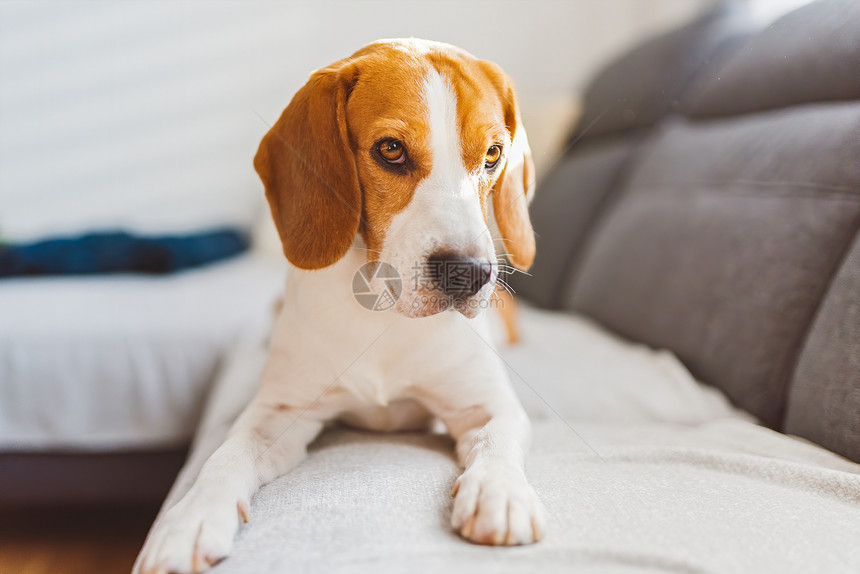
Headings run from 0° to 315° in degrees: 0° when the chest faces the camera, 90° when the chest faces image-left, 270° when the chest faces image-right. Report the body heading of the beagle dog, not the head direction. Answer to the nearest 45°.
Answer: approximately 0°

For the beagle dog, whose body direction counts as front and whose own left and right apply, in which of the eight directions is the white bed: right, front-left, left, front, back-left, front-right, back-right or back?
back-right

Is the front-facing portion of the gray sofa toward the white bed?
yes

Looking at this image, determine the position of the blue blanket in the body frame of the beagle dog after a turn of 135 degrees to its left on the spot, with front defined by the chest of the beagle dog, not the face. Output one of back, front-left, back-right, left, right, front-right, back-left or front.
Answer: left

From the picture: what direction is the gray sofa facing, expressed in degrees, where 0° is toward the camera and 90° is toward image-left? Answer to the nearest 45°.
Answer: approximately 90°
